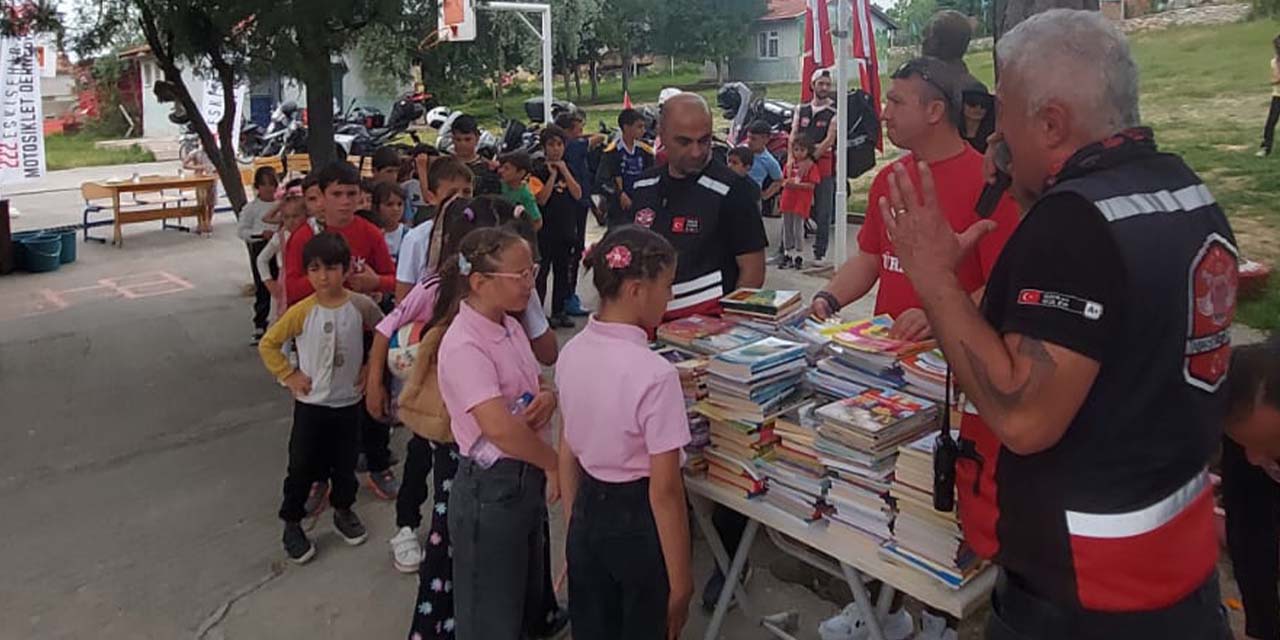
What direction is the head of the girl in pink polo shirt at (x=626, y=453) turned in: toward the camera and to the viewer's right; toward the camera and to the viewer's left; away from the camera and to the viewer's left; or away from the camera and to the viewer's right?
away from the camera and to the viewer's right

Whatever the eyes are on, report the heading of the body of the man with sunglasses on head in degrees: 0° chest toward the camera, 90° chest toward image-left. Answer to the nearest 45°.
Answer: approximately 45°

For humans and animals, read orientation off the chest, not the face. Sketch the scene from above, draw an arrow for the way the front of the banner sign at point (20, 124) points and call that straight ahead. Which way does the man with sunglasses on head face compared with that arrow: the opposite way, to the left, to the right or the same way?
to the right

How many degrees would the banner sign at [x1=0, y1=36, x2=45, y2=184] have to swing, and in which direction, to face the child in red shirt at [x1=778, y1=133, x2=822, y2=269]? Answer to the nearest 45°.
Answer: approximately 45° to its left

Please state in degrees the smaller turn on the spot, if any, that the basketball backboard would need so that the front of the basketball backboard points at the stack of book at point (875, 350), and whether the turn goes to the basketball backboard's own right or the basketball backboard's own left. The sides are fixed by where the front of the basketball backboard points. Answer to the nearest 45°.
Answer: approximately 45° to the basketball backboard's own left

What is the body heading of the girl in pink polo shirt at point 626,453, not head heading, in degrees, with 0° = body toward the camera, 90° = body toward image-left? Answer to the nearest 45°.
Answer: approximately 225°

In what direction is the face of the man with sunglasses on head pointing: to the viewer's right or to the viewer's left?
to the viewer's left

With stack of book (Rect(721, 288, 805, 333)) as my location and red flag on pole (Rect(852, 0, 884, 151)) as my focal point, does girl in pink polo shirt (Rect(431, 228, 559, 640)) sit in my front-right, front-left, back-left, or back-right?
back-left

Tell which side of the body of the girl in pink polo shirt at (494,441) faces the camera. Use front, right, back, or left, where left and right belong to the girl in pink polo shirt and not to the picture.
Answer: right

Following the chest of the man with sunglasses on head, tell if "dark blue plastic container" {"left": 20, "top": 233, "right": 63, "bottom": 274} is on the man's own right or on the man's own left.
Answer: on the man's own right
